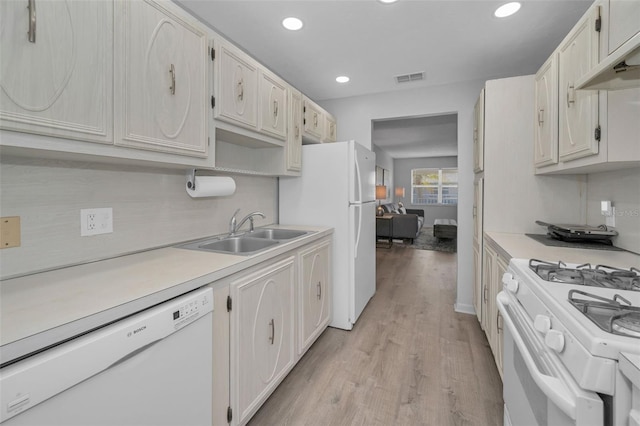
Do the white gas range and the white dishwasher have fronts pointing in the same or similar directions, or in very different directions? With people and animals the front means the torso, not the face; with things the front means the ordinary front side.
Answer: very different directions

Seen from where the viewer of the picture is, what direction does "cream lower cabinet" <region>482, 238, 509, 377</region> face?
facing to the left of the viewer

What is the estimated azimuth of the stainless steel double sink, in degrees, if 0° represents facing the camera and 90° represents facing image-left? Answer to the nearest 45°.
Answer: approximately 315°

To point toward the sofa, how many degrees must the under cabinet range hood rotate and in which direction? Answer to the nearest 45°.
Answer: approximately 90° to its right

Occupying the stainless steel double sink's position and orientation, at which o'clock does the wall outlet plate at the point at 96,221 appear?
The wall outlet plate is roughly at 3 o'clock from the stainless steel double sink.

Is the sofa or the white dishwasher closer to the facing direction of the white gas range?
the white dishwasher

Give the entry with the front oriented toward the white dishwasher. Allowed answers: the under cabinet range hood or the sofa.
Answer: the under cabinet range hood
